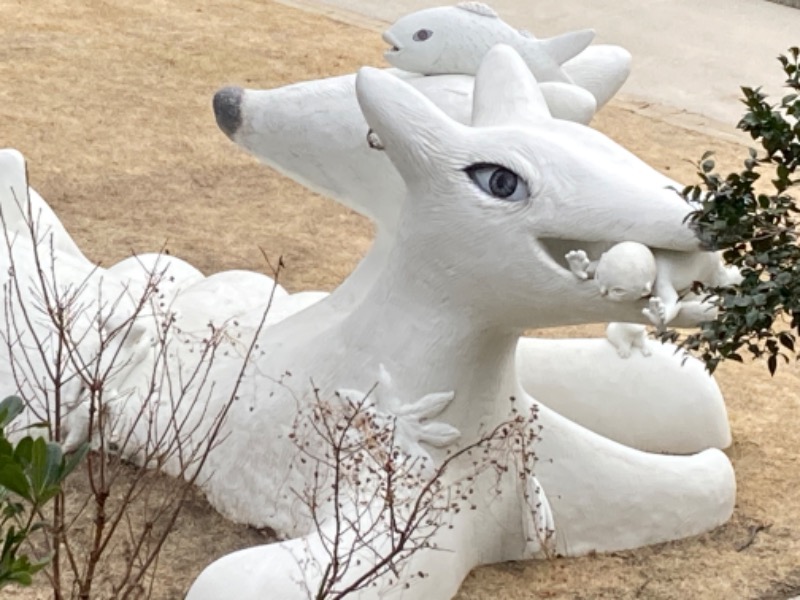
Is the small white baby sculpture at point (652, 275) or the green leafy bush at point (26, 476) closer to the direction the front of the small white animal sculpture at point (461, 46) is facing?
the green leafy bush

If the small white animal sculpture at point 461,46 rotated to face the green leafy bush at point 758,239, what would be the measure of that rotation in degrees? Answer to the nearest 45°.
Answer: approximately 135° to its left

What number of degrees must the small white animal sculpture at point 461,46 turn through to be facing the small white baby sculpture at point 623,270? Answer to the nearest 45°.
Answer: approximately 135° to its left

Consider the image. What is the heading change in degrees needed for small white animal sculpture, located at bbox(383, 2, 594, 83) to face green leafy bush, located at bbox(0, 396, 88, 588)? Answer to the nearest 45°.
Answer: approximately 90° to its left

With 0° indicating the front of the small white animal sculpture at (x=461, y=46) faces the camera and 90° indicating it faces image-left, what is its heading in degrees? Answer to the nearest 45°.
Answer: approximately 90°

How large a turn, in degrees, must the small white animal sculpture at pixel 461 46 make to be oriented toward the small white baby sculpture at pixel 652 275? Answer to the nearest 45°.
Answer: approximately 135° to its left

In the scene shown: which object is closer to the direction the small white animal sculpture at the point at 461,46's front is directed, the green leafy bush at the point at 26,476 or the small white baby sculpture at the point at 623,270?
the green leafy bush
